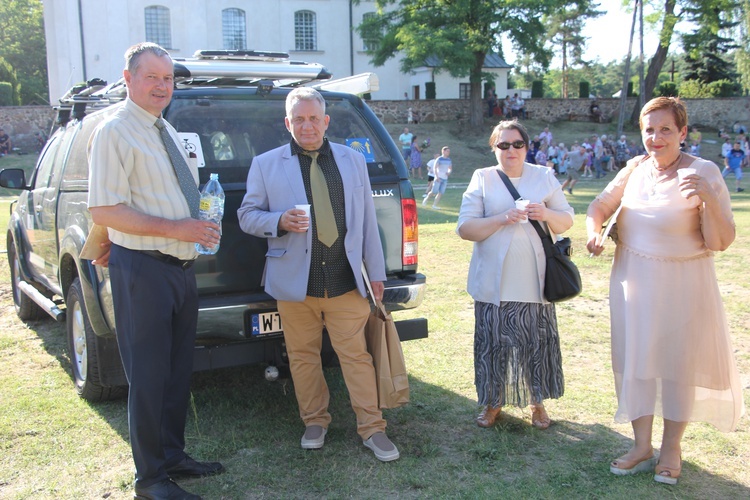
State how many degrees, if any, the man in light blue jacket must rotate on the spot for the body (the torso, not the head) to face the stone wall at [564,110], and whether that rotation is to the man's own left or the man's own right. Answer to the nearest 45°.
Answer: approximately 180°

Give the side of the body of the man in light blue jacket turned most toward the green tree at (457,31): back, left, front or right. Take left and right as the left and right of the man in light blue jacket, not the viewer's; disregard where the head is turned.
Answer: back

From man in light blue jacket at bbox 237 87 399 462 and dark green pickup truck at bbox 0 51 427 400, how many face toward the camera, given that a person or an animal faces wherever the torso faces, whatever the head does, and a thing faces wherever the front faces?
1

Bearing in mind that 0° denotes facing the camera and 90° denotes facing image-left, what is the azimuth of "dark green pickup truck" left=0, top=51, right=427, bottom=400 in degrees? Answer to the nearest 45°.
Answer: approximately 135°

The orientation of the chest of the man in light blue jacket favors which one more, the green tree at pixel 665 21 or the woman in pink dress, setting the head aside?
the woman in pink dress

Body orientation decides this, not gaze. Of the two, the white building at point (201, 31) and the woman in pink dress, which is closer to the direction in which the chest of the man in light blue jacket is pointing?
the woman in pink dress

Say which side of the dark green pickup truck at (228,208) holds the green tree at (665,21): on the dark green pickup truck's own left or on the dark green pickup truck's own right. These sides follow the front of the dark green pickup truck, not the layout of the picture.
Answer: on the dark green pickup truck's own right

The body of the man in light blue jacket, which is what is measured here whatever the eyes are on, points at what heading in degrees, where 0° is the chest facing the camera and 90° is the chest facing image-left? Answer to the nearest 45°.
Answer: approximately 0°

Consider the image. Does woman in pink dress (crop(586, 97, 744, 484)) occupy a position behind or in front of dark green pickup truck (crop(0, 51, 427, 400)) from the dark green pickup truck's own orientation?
behind

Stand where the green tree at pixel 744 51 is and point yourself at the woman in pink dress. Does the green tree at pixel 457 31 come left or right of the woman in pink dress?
right

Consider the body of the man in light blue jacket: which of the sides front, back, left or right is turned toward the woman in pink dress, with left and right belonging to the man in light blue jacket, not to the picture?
left

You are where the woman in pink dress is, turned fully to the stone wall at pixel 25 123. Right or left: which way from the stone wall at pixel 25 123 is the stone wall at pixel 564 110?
right

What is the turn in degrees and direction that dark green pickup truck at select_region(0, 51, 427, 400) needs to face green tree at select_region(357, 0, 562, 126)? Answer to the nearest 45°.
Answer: approximately 45° to its right
